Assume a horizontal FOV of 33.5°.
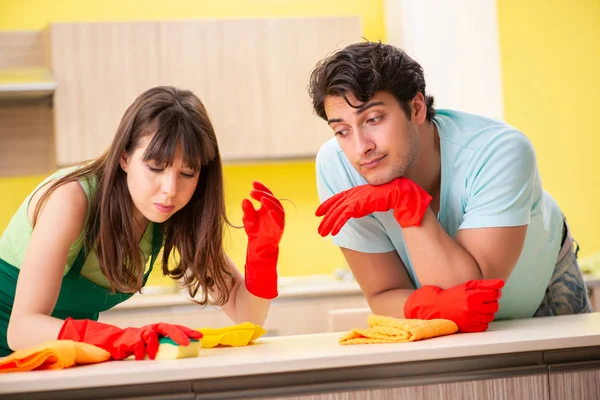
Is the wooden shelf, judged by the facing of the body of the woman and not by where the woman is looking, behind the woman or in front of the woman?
behind

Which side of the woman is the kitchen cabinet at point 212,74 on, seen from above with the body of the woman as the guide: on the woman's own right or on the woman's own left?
on the woman's own left

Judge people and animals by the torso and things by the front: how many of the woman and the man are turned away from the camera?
0

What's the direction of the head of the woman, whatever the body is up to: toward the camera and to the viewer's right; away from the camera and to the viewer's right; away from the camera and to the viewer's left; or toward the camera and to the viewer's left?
toward the camera and to the viewer's right

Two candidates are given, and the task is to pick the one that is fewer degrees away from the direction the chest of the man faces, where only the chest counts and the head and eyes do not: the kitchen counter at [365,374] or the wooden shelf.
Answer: the kitchen counter

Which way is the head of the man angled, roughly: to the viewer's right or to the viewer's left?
to the viewer's left

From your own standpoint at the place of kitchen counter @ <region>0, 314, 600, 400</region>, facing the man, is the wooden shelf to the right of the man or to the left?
left

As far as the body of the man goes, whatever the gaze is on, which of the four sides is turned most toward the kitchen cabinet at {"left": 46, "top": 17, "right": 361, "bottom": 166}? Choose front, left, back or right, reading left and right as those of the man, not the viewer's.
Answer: right

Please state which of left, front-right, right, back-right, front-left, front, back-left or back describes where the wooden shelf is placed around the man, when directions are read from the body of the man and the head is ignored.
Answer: right

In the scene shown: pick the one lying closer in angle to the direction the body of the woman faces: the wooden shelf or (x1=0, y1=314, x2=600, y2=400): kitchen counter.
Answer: the kitchen counter

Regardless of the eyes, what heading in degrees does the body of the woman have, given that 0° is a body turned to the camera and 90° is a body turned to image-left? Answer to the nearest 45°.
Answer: approximately 315°
